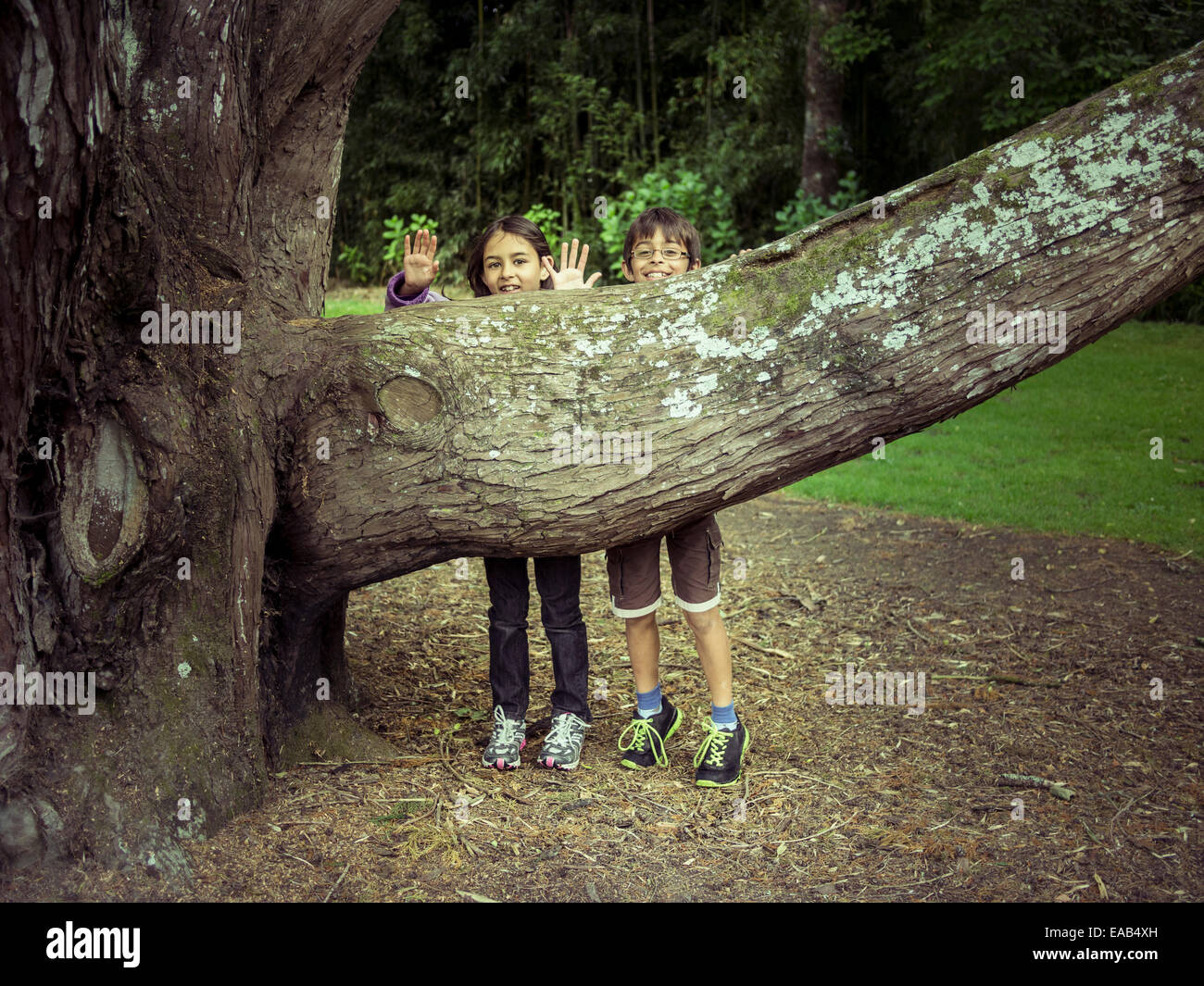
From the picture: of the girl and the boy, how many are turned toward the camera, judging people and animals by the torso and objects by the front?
2

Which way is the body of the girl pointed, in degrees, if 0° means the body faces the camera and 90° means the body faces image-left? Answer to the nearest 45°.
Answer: approximately 0°

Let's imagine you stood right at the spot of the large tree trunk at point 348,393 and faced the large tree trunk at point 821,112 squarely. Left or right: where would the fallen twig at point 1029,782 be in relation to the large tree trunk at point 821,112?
right

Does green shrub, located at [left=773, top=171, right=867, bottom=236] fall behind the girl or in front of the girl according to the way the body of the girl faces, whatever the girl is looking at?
behind

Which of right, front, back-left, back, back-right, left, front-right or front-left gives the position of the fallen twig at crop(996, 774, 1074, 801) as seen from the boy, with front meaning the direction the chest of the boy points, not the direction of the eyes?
left

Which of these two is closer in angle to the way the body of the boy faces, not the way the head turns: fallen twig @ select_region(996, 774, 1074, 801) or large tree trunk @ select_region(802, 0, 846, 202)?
the fallen twig

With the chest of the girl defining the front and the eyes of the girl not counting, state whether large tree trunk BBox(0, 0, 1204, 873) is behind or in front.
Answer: in front

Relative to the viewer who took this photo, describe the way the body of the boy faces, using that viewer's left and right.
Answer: facing the viewer

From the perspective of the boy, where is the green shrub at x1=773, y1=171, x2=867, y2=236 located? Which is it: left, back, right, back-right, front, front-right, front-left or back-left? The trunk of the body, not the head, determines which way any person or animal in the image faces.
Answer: back

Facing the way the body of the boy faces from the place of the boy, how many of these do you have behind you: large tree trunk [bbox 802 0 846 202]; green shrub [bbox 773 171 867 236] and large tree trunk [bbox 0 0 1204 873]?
2
